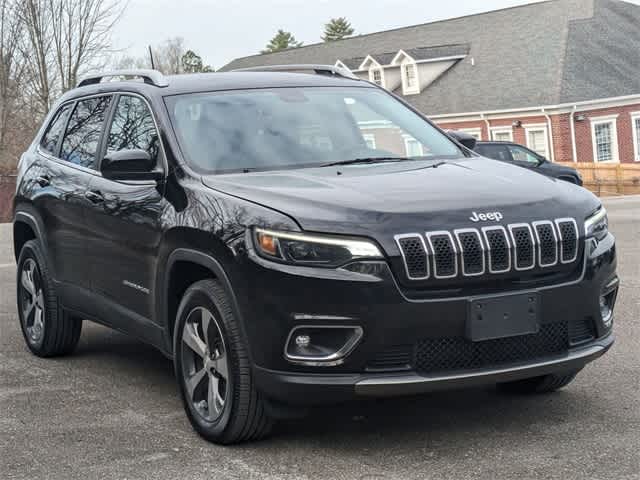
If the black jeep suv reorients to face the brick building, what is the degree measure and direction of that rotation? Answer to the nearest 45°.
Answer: approximately 135° to its left

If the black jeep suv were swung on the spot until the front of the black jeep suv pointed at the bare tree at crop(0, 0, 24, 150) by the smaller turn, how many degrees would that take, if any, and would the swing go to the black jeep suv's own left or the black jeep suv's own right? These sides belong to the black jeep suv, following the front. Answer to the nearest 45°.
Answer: approximately 135° to the black jeep suv's own left

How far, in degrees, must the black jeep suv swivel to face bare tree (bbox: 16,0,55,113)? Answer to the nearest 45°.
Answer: approximately 135° to its left

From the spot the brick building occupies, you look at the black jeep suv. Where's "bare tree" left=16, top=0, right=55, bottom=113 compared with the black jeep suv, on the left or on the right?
right

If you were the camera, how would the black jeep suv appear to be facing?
facing the viewer and to the right of the viewer
